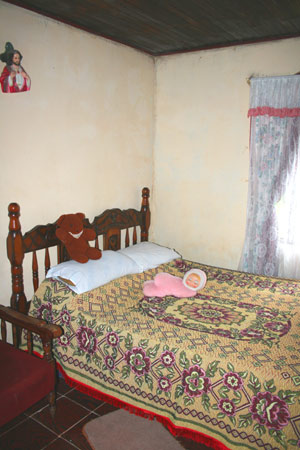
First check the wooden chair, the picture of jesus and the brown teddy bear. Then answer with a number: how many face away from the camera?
0

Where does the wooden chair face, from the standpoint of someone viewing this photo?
facing the viewer and to the right of the viewer

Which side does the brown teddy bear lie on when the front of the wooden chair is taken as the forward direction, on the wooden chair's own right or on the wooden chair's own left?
on the wooden chair's own left

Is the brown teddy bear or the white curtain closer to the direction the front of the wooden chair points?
the white curtain

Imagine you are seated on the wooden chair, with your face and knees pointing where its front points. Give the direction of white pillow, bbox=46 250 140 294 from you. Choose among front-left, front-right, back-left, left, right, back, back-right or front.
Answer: left

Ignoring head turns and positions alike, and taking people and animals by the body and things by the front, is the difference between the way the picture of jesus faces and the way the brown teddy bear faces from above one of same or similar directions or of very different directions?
same or similar directions

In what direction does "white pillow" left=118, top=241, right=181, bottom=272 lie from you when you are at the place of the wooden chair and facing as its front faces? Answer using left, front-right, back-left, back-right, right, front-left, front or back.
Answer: left

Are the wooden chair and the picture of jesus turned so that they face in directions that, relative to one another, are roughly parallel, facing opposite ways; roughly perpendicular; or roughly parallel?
roughly parallel

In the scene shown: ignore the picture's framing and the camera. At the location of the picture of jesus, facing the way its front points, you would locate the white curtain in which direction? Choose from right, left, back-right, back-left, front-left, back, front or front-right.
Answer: front-left

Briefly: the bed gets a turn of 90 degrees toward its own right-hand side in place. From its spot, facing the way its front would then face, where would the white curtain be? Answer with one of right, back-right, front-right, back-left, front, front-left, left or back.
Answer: back

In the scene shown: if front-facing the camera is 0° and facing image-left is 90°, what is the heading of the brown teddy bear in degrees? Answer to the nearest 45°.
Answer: approximately 315°

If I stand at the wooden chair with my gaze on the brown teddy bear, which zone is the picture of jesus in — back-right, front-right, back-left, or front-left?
front-left

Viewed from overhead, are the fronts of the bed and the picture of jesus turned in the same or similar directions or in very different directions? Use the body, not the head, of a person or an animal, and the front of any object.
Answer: same or similar directions
